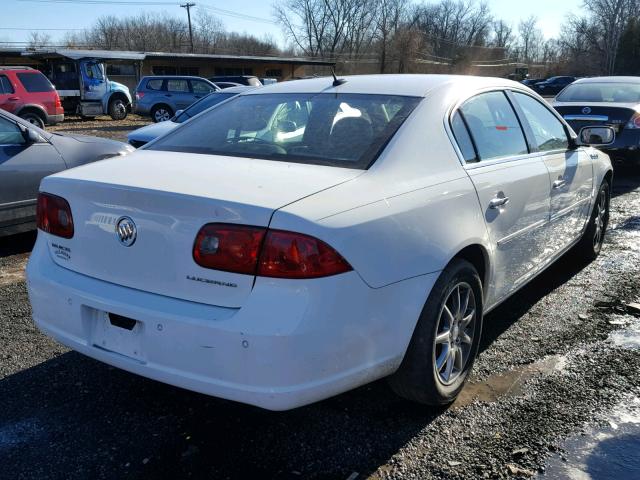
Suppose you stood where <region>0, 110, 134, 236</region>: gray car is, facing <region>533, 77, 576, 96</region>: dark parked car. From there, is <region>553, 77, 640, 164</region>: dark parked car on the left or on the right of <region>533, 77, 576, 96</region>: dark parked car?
right

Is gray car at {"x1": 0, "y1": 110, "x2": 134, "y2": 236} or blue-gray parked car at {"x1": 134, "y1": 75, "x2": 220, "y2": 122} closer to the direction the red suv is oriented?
the gray car

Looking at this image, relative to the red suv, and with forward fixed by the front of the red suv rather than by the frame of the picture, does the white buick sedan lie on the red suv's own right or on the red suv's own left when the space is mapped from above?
on the red suv's own left

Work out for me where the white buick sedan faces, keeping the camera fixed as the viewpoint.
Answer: facing away from the viewer and to the right of the viewer

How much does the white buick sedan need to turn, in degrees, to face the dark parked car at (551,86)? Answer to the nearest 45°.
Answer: approximately 45° to its left

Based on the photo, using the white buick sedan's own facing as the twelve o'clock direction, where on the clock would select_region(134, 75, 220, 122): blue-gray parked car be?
The blue-gray parked car is roughly at 10 o'clock from the white buick sedan.

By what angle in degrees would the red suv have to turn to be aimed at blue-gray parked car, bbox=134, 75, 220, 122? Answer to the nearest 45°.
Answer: approximately 135° to its right

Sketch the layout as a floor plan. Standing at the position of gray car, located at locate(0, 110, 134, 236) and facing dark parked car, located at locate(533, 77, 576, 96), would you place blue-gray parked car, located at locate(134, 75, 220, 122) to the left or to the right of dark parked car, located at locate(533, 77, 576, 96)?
left

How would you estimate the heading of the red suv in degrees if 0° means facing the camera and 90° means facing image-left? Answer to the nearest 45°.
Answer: approximately 90°

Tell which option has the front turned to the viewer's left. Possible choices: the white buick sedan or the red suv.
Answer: the red suv
